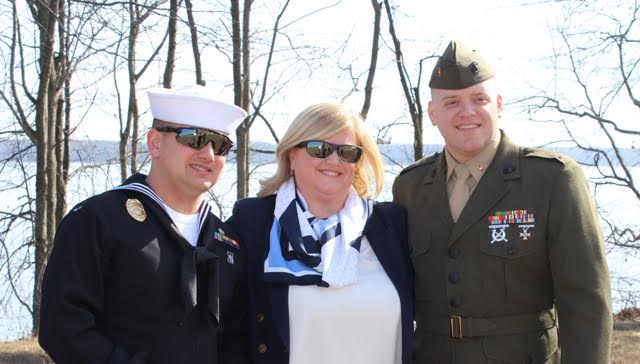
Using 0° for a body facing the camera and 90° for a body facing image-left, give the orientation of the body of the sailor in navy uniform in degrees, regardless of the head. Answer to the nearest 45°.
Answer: approximately 315°

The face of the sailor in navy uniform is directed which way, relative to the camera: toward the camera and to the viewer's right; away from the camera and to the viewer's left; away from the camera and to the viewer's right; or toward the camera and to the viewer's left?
toward the camera and to the viewer's right

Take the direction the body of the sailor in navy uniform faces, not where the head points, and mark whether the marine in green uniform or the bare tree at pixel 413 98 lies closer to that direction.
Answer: the marine in green uniform

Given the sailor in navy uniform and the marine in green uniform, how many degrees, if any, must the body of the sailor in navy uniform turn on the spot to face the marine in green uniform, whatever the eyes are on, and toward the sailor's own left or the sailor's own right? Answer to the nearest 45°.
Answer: approximately 45° to the sailor's own left

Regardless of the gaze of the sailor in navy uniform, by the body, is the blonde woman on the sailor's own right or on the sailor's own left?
on the sailor's own left
